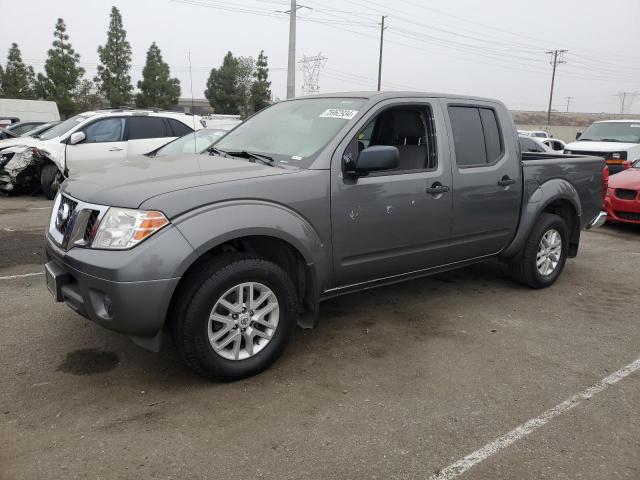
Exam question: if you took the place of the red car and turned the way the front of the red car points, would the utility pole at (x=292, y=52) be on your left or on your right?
on your right

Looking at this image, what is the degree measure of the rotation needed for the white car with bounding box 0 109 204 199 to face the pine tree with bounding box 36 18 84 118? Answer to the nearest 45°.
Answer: approximately 135° to its right

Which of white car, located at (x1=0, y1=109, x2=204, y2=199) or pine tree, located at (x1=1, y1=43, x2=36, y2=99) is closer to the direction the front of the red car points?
the white car

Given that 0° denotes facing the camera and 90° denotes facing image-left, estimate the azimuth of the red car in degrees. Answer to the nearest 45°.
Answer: approximately 45°

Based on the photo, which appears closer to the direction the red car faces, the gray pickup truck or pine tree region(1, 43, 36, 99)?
the gray pickup truck

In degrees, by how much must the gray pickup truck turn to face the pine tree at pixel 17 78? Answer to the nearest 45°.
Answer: approximately 90° to its right

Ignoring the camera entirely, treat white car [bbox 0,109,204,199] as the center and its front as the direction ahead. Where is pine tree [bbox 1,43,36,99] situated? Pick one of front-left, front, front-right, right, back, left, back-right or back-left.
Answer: back-right
